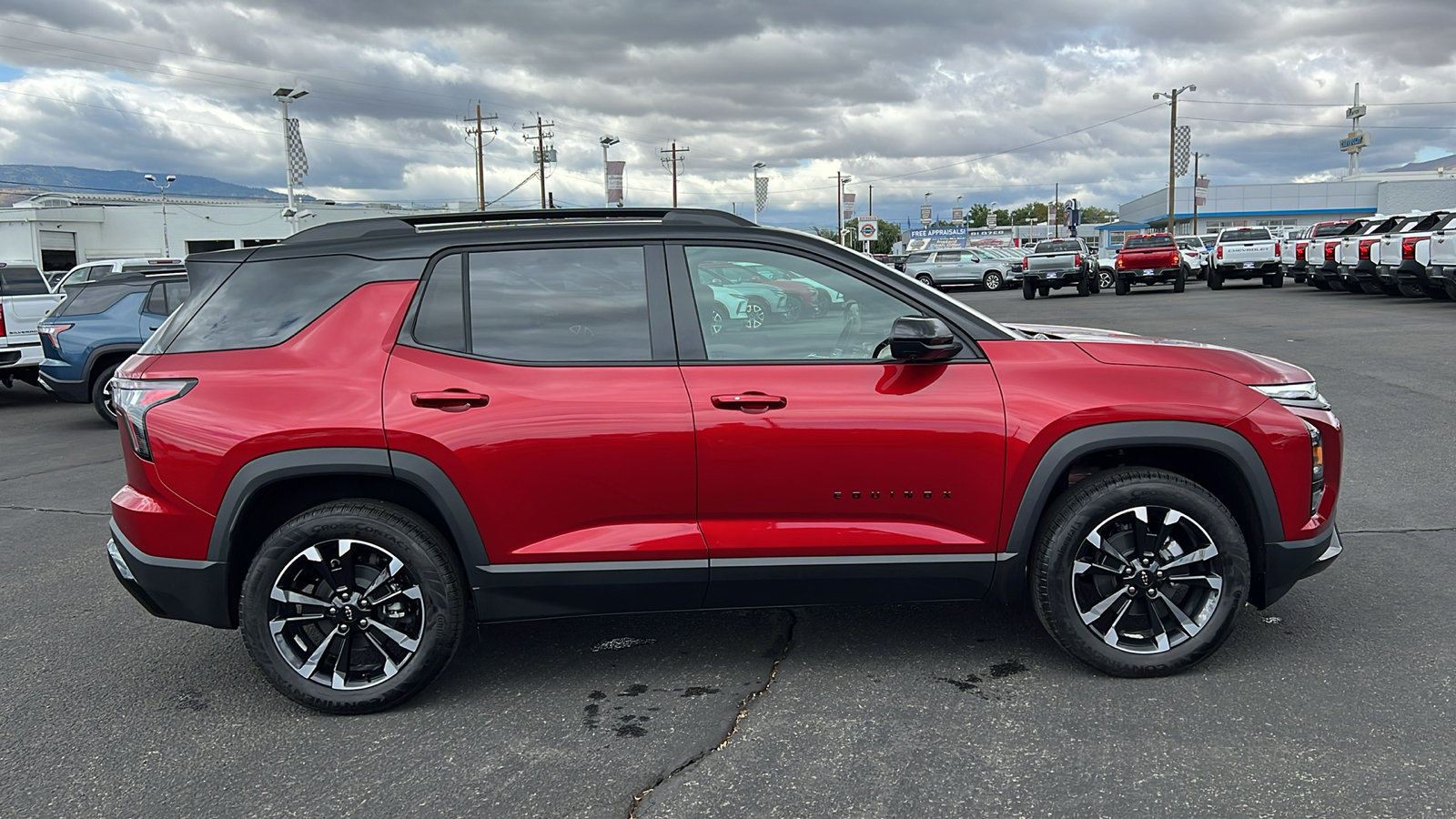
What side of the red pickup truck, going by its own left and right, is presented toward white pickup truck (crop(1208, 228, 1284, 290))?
right

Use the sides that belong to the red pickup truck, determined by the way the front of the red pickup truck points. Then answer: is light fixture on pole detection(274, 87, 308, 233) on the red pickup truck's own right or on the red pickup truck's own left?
on the red pickup truck's own left

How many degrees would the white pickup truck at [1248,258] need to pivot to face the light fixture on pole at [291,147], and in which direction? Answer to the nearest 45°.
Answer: approximately 90° to its left

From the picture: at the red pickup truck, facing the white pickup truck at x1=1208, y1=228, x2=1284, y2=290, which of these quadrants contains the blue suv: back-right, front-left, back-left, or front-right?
back-right

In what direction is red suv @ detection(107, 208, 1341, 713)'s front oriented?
to the viewer's right

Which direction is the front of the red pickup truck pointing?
away from the camera

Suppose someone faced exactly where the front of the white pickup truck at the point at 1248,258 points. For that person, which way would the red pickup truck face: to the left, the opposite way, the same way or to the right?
the same way

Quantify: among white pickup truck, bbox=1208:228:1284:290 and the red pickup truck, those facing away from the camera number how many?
2

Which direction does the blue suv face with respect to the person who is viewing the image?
facing away from the viewer and to the right of the viewer

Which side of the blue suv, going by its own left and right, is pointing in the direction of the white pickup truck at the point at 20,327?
left

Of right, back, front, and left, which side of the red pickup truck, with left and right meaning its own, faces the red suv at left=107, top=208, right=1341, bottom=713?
back

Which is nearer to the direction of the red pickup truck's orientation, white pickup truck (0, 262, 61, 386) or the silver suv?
the silver suv

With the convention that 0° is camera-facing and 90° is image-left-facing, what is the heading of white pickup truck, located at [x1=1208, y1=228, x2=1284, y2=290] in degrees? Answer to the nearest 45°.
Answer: approximately 180°

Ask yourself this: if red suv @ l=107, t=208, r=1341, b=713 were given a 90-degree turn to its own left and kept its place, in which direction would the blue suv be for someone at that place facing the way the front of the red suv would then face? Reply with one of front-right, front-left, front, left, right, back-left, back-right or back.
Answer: front-left

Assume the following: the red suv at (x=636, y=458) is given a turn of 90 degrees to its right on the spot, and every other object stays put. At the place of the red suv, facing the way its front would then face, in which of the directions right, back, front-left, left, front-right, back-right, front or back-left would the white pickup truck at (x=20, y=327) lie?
back-right
